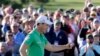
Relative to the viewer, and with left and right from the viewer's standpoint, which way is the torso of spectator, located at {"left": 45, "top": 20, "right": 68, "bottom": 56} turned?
facing the viewer

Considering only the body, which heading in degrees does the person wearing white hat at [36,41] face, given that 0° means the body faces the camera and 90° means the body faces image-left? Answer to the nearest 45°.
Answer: approximately 270°

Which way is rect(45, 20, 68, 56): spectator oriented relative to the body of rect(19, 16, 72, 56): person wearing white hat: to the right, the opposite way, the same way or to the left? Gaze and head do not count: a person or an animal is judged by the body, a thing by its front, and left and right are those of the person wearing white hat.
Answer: to the right

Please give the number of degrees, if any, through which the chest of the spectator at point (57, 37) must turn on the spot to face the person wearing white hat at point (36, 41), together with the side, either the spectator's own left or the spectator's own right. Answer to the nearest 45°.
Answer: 0° — they already face them

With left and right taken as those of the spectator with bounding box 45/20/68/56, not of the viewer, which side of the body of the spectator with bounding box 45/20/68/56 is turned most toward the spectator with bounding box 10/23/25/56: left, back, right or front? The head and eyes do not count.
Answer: right

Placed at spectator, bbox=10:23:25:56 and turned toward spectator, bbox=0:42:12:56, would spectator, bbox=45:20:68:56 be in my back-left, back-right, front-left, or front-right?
back-left
